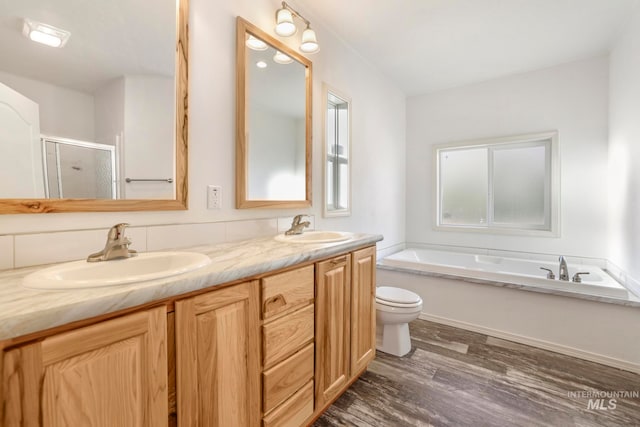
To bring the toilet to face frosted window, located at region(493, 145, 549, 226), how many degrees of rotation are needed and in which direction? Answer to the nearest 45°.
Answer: approximately 90° to its left

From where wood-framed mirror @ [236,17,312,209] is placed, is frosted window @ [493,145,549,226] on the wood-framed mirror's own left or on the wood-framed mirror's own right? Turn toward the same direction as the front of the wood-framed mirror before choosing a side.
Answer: on the wood-framed mirror's own left

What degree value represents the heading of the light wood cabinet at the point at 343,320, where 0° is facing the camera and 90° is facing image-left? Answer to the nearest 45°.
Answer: approximately 315°

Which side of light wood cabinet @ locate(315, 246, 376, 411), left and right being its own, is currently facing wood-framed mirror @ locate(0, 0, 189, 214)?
right

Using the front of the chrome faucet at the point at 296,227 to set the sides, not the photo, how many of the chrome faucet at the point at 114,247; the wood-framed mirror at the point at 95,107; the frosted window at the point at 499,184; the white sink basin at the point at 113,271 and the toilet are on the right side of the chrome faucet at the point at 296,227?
3

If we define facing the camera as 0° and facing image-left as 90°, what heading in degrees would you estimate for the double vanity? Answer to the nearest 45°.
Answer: approximately 315°
